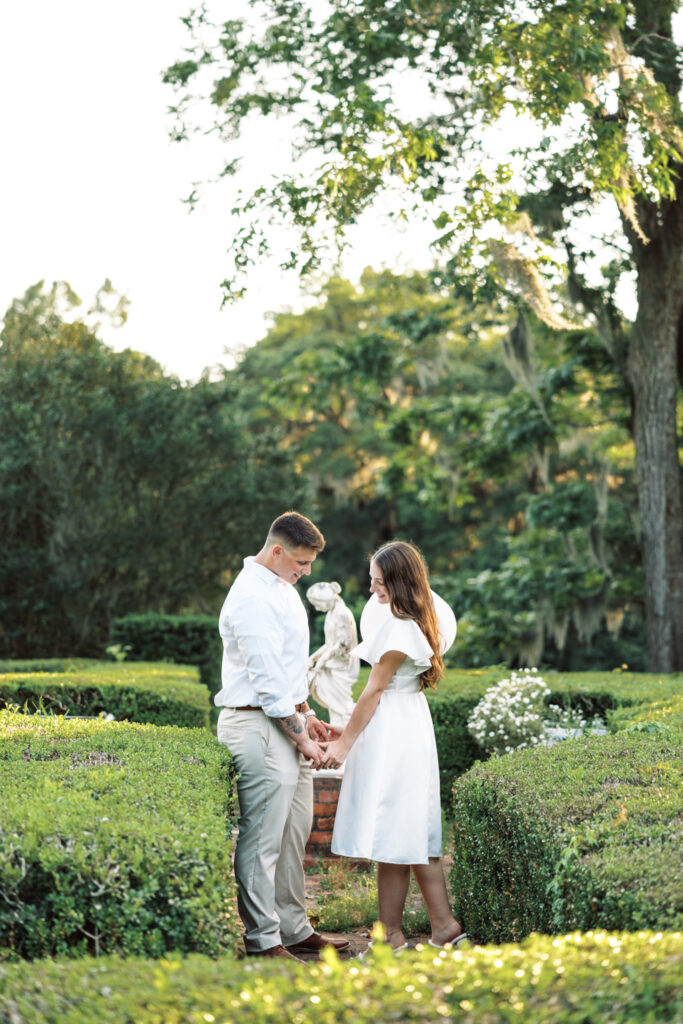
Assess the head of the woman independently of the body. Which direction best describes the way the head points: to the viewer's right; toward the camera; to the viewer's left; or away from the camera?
to the viewer's left

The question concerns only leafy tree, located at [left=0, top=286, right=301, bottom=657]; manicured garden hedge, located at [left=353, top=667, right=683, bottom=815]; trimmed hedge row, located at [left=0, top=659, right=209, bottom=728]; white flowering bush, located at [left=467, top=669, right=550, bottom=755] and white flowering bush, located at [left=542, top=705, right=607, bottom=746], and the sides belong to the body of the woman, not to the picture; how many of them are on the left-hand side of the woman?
0

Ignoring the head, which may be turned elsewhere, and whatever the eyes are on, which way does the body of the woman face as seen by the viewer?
to the viewer's left

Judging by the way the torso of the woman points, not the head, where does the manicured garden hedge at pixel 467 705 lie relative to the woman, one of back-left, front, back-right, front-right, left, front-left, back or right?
right

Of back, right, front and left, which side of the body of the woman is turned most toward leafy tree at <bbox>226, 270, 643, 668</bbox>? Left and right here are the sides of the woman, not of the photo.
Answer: right

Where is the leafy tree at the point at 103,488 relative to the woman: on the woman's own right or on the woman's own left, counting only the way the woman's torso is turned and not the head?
on the woman's own right

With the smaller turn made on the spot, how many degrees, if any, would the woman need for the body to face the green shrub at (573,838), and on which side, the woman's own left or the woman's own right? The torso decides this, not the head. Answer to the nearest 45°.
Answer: approximately 135° to the woman's own left

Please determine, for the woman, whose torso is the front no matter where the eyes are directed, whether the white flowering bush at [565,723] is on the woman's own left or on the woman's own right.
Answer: on the woman's own right

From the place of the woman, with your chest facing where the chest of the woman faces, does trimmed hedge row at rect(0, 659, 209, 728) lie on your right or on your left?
on your right

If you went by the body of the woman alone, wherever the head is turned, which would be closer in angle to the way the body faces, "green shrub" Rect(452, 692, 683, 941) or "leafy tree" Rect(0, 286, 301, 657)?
the leafy tree
